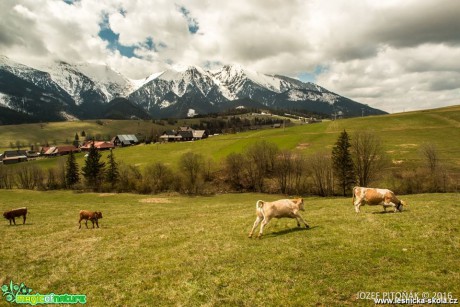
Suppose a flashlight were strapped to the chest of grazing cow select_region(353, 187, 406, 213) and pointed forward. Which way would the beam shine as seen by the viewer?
to the viewer's right
